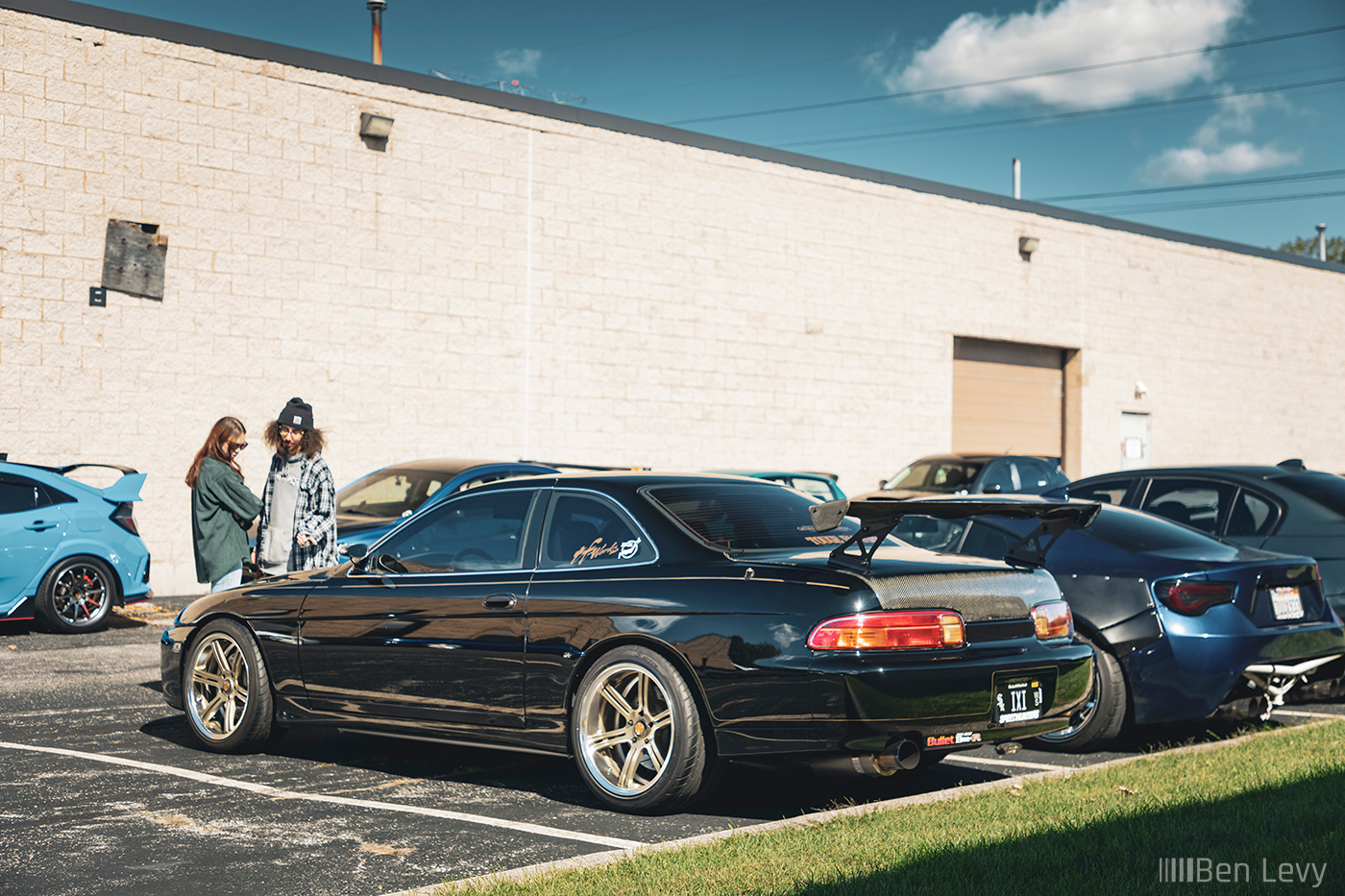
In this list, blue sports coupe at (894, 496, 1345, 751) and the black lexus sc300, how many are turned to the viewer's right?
0

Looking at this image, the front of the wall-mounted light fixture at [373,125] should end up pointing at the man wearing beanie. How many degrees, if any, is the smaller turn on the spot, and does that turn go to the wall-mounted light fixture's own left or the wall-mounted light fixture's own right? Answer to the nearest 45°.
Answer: approximately 45° to the wall-mounted light fixture's own right

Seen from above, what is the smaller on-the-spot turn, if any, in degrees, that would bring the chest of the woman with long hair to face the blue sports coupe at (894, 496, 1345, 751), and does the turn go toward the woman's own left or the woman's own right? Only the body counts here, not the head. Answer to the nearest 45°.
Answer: approximately 45° to the woman's own right

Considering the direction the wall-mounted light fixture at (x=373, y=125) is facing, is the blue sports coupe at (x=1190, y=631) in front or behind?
in front

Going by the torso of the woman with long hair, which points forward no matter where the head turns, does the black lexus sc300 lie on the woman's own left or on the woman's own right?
on the woman's own right

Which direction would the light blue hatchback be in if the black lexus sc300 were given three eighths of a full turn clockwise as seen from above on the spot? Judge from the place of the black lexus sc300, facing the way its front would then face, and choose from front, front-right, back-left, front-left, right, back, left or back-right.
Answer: back-left

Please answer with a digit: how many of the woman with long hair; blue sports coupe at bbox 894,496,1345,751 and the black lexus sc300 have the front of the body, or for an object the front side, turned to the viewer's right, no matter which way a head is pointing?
1

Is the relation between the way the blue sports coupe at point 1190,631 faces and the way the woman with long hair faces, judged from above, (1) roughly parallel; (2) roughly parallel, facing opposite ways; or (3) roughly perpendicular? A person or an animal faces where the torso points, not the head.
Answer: roughly perpendicular

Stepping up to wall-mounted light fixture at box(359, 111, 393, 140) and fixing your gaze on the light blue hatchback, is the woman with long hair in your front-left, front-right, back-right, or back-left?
front-left

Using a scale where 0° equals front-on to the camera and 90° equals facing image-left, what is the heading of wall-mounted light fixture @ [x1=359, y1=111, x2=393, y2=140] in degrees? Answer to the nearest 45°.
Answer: approximately 315°

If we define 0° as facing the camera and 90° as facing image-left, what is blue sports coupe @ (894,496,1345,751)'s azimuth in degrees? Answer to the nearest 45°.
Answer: approximately 135°

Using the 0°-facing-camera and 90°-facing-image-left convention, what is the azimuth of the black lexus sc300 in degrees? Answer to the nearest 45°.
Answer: approximately 135°

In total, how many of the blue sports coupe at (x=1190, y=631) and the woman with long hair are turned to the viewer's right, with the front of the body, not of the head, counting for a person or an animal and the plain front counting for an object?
1

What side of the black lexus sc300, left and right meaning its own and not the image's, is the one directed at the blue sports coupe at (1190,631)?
right

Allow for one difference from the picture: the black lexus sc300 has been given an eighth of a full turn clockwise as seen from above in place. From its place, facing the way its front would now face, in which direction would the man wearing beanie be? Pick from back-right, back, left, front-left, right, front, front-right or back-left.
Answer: front-left

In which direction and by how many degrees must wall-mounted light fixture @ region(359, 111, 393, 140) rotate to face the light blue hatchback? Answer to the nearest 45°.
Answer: approximately 90° to its right

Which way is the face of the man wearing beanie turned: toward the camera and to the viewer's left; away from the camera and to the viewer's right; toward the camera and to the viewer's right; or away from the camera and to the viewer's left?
toward the camera and to the viewer's left

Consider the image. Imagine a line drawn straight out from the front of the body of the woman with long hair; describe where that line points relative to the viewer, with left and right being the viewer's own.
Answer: facing to the right of the viewer

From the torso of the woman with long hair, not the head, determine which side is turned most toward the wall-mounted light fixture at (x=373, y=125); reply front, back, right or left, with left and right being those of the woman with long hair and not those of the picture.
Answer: left
